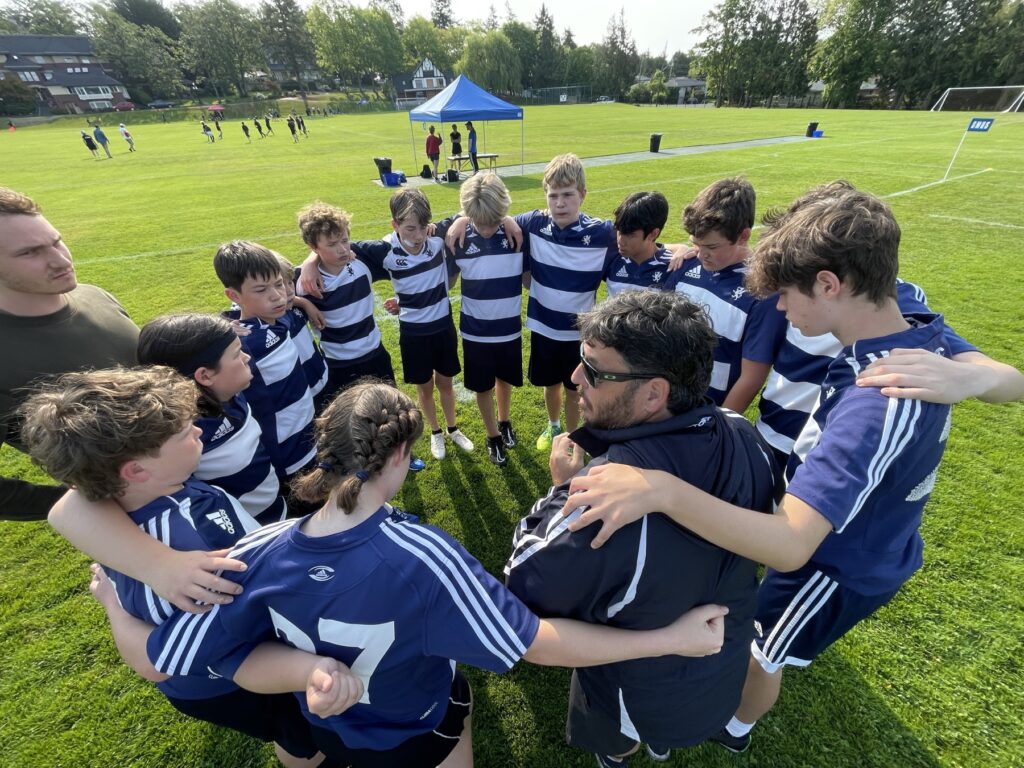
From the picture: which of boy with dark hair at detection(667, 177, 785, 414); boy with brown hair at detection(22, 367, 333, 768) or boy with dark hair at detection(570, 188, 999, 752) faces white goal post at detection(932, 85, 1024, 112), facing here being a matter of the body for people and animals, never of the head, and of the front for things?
the boy with brown hair

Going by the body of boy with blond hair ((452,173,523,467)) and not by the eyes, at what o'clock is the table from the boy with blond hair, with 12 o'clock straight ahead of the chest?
The table is roughly at 6 o'clock from the boy with blond hair.

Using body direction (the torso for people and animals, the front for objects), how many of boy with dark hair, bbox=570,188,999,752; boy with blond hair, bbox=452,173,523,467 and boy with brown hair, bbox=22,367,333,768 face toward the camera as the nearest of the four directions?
1

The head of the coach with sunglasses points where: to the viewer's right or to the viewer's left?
to the viewer's left

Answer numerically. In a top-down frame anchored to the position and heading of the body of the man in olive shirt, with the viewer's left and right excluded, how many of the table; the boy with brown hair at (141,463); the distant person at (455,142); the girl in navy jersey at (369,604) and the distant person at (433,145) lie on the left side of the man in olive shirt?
3

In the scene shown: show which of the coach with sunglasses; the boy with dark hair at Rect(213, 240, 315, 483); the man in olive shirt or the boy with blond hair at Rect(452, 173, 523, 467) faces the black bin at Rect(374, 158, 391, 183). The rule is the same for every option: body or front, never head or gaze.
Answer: the coach with sunglasses

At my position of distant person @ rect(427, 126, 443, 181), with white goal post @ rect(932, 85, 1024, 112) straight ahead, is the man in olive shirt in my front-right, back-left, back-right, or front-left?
back-right

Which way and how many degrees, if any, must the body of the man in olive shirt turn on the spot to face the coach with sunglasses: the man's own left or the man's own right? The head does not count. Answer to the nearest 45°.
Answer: approximately 45° to the man's own right

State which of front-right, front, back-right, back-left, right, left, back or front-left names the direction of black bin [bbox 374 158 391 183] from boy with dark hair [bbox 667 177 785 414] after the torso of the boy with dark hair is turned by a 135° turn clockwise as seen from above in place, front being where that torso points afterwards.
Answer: front-left

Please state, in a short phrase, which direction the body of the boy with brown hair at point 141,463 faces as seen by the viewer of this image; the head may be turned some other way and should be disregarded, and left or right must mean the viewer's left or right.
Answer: facing to the right of the viewer

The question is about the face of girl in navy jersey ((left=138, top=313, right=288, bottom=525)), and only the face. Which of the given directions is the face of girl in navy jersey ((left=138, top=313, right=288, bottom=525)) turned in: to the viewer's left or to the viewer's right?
to the viewer's right

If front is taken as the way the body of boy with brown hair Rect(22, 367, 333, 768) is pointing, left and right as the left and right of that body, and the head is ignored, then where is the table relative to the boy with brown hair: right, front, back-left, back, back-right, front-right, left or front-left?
front-left

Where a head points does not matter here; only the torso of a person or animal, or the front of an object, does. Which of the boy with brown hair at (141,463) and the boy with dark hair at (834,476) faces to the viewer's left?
the boy with dark hair

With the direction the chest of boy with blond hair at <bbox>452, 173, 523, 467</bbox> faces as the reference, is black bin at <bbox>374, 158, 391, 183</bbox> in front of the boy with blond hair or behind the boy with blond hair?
behind

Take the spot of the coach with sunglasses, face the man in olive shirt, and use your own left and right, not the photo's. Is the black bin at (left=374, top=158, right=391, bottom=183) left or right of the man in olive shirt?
right

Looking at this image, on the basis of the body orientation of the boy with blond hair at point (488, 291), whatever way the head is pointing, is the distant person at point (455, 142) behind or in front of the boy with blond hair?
behind
